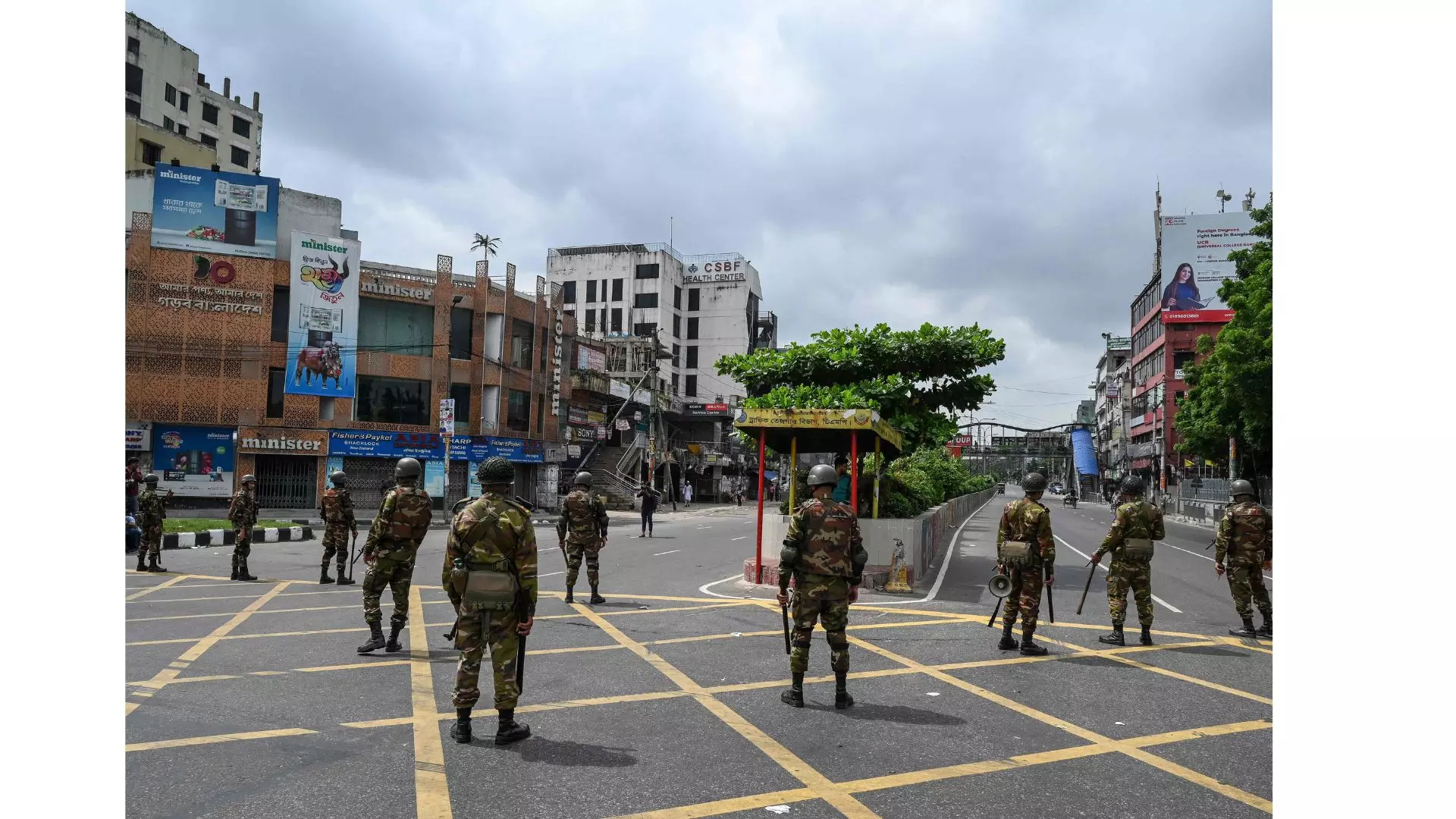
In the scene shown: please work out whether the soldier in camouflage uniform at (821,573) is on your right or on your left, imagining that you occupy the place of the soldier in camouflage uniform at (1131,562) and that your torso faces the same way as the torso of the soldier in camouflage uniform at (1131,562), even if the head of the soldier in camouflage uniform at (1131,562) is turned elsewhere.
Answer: on your left

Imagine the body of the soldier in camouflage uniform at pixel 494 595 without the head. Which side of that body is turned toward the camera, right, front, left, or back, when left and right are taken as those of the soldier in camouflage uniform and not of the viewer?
back

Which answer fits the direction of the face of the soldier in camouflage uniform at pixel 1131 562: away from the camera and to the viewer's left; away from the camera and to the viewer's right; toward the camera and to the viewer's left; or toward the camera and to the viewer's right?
away from the camera and to the viewer's left

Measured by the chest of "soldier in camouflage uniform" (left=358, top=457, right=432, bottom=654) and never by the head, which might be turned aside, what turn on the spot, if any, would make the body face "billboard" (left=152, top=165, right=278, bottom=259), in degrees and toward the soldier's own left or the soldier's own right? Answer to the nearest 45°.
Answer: approximately 45° to the soldier's own right

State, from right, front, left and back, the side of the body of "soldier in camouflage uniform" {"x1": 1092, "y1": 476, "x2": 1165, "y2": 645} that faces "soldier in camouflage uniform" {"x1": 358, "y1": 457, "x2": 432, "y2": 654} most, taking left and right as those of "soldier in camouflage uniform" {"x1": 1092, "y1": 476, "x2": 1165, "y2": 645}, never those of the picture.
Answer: left

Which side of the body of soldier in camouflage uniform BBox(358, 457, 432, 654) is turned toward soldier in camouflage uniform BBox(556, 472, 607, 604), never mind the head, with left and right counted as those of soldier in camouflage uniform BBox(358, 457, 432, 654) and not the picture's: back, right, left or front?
right

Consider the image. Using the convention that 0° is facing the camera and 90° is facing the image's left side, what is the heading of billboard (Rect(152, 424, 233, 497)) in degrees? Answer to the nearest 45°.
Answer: approximately 0°

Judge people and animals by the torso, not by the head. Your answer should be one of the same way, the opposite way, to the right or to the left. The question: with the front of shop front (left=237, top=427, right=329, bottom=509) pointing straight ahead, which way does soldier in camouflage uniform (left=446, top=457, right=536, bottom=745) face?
the opposite way

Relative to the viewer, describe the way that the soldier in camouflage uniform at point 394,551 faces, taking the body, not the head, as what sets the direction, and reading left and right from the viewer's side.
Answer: facing away from the viewer and to the left of the viewer
